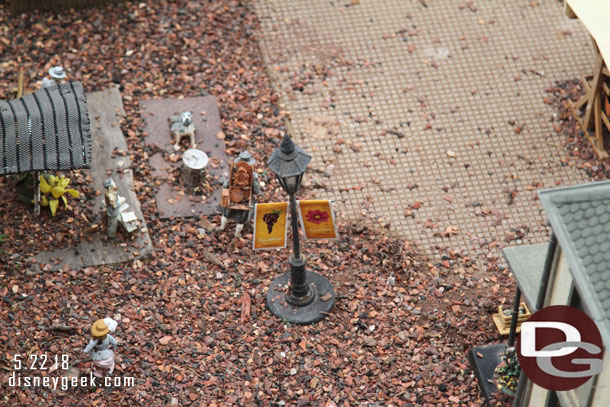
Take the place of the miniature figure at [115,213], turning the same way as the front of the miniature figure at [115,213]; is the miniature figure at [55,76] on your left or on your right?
on your left

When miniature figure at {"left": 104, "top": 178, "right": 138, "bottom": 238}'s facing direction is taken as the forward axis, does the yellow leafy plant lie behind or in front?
behind

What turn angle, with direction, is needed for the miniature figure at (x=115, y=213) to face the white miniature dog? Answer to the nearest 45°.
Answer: approximately 45° to its left

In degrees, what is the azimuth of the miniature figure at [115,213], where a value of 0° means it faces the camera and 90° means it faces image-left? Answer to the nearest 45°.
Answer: approximately 270°

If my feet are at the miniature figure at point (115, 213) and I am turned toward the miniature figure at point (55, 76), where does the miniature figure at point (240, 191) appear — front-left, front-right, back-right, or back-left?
back-right

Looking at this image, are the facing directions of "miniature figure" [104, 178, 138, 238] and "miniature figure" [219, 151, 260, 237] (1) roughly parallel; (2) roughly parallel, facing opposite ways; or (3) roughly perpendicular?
roughly perpendicular
